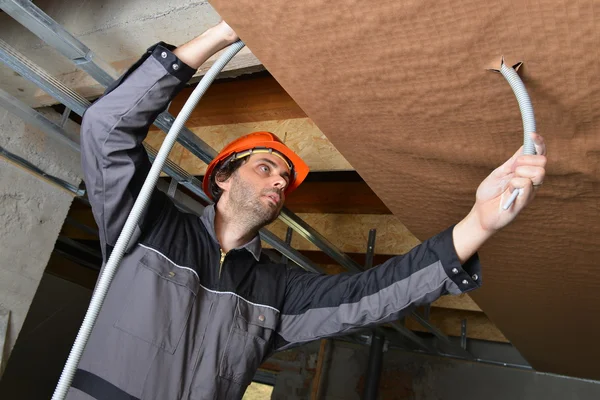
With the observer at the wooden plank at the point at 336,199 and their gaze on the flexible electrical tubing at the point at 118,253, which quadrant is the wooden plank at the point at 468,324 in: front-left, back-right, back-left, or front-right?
back-left

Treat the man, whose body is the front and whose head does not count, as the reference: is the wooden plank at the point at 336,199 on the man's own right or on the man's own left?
on the man's own left

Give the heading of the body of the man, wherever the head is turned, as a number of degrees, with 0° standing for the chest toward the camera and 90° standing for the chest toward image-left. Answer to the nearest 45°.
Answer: approximately 315°

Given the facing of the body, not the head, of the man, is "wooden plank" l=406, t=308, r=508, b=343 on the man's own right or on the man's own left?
on the man's own left
